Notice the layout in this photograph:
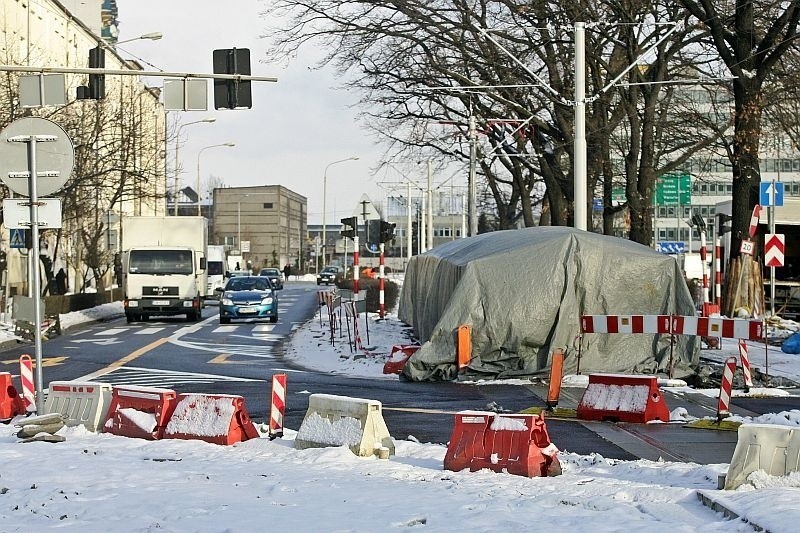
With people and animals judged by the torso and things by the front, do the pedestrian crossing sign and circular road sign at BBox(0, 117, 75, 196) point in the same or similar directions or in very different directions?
very different directions

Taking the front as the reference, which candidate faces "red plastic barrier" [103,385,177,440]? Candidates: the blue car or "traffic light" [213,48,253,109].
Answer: the blue car

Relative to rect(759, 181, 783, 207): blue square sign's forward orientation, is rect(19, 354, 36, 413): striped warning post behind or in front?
in front

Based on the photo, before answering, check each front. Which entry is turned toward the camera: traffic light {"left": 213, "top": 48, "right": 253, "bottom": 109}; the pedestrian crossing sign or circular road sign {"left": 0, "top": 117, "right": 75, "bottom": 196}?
the pedestrian crossing sign

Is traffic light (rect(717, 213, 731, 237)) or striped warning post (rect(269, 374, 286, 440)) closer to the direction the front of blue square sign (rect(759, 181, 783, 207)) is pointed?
the striped warning post

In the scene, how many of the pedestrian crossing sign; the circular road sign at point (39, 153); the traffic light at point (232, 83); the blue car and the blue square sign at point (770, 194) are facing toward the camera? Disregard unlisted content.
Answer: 3

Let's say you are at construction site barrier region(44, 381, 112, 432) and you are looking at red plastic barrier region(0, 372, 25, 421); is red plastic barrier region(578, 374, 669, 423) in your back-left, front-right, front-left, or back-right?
back-right

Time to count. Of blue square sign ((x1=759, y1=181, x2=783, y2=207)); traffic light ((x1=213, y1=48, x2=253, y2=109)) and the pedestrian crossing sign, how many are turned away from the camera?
1

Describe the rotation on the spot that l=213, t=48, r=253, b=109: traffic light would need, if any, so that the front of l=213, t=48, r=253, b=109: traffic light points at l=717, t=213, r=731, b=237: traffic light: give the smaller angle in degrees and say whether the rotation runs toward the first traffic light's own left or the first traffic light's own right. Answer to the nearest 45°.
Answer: approximately 45° to the first traffic light's own right

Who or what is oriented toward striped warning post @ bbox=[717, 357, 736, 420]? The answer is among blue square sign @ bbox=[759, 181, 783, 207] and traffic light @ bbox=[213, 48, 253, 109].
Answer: the blue square sign

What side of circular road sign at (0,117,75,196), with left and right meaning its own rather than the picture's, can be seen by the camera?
back

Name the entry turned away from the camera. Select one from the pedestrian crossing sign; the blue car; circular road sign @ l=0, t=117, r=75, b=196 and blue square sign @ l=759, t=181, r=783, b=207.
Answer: the circular road sign

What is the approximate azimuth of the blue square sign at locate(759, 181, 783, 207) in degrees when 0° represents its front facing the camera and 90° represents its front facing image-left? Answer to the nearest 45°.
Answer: approximately 0°

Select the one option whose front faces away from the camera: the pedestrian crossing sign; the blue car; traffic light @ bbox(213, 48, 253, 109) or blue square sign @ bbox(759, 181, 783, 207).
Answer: the traffic light

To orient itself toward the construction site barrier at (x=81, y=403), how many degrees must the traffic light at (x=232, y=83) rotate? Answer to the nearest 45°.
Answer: approximately 180°

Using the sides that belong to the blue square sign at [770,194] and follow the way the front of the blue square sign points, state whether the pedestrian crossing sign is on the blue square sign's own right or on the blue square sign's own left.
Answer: on the blue square sign's own right

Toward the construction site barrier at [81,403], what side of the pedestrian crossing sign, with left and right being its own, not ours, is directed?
front

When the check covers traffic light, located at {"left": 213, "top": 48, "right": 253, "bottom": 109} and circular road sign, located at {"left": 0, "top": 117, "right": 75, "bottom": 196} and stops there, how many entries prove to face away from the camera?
2

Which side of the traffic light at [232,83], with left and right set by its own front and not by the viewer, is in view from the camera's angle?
back
